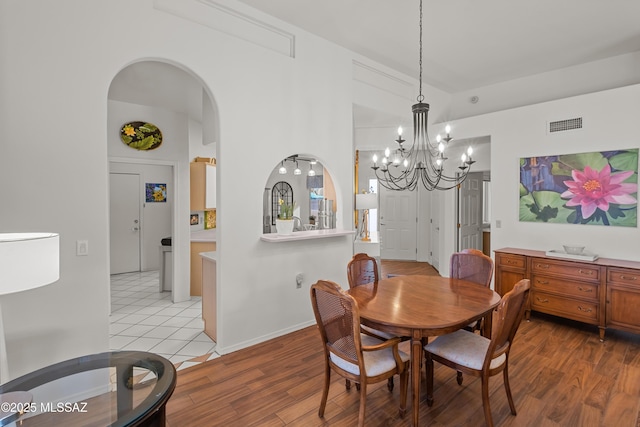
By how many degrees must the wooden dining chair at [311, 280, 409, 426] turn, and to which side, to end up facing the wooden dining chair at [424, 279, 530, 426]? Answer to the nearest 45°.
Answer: approximately 45° to its right

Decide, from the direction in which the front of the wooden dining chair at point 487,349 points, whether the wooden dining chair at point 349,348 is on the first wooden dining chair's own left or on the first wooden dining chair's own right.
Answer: on the first wooden dining chair's own left

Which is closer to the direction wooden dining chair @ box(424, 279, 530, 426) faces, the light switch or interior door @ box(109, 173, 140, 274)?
the interior door

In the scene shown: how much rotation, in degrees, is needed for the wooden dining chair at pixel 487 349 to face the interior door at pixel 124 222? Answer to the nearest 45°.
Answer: approximately 45° to its left

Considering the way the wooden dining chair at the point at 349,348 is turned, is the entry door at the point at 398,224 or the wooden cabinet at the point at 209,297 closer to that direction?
the entry door

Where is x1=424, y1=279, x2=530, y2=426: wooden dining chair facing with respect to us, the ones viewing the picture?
facing away from the viewer and to the left of the viewer

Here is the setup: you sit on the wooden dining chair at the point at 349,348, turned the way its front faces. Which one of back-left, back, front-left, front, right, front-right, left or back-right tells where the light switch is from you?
back-left

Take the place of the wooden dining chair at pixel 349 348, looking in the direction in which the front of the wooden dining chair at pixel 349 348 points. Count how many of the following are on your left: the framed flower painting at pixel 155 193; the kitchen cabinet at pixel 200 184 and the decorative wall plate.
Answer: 3

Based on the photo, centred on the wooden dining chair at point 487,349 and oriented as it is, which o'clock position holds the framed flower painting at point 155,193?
The framed flower painting is roughly at 11 o'clock from the wooden dining chair.

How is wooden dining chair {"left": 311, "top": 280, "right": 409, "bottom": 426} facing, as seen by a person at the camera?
facing away from the viewer and to the right of the viewer

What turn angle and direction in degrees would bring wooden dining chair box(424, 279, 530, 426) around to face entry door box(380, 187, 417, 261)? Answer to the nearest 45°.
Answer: approximately 45° to its right

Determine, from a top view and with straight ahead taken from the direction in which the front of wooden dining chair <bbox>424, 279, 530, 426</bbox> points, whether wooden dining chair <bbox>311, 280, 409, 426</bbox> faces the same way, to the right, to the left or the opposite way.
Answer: to the right

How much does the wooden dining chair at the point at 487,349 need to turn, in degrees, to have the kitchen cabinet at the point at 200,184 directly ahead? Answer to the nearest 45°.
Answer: approximately 45° to its left

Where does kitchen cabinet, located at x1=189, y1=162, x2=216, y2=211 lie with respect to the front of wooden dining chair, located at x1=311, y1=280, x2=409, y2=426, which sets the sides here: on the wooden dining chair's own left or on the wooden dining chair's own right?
on the wooden dining chair's own left

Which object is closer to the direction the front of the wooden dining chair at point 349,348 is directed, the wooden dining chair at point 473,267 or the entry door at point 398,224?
the wooden dining chair
